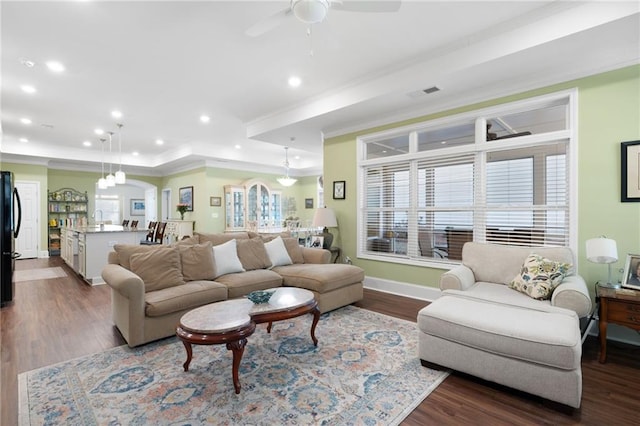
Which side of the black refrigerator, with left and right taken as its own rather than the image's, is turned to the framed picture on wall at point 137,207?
left

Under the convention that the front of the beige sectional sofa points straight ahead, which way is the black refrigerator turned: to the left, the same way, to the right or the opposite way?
to the left

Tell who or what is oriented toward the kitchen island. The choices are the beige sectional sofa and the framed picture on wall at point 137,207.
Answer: the framed picture on wall

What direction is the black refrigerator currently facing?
to the viewer's right

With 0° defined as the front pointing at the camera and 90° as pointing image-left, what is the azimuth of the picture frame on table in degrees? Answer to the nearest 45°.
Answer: approximately 45°

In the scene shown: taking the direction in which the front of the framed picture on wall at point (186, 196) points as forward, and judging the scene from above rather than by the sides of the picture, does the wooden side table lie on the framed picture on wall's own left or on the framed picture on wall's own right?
on the framed picture on wall's own left
